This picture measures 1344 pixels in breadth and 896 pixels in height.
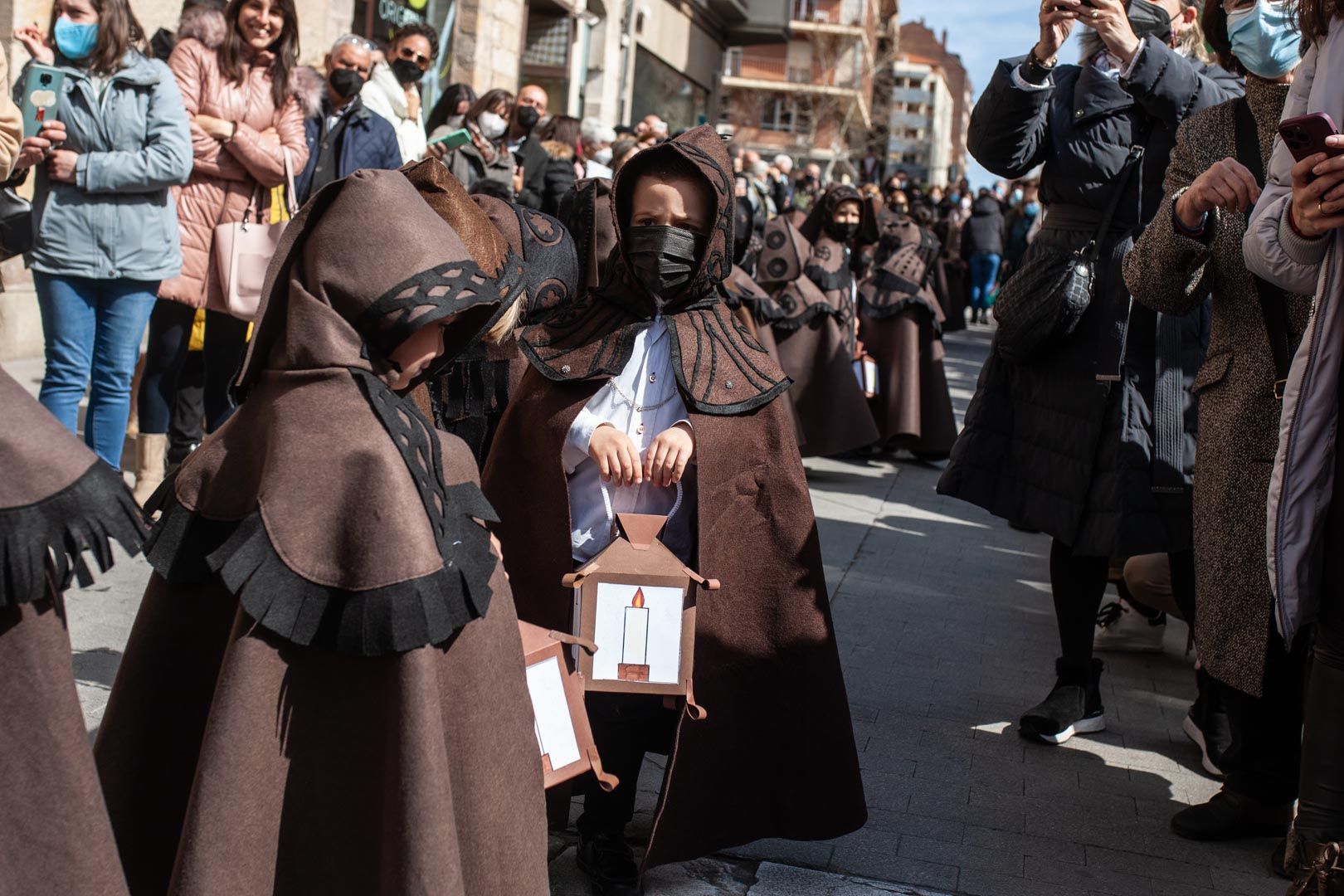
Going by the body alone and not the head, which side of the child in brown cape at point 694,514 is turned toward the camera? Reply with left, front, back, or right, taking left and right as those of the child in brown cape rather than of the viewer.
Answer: front

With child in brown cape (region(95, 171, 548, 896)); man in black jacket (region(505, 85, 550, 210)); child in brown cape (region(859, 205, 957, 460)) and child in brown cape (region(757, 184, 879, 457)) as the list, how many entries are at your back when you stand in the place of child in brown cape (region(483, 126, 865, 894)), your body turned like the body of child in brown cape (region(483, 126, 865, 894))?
3

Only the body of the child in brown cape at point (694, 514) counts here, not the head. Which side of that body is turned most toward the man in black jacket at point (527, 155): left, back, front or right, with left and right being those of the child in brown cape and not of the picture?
back

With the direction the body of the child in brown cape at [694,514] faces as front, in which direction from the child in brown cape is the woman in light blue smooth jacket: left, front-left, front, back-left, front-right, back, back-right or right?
back-right

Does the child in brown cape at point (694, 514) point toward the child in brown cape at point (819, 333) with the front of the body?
no

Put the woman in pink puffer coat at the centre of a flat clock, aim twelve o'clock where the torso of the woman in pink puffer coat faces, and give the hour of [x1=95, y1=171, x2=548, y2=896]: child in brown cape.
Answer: The child in brown cape is roughly at 12 o'clock from the woman in pink puffer coat.

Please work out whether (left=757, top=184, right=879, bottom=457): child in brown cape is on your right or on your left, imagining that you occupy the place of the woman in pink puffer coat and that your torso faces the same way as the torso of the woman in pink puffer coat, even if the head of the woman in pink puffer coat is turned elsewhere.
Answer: on your left

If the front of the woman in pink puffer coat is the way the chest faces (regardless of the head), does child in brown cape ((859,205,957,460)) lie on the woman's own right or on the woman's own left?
on the woman's own left

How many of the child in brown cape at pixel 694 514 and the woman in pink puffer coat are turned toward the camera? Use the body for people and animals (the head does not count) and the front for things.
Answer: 2

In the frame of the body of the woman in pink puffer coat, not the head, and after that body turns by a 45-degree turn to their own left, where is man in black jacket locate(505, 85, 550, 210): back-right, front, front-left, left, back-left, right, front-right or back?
left

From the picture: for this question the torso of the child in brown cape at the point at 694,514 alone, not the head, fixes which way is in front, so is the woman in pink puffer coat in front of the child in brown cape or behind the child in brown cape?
behind

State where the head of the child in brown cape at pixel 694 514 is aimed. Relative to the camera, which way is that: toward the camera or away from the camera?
toward the camera

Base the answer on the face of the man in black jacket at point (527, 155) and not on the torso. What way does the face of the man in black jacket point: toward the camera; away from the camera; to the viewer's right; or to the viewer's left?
toward the camera

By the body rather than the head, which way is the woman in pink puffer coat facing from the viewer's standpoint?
toward the camera

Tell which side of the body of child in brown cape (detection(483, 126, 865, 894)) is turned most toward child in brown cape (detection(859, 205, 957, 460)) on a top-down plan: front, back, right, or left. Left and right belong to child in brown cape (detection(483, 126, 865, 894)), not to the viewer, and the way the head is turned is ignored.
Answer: back

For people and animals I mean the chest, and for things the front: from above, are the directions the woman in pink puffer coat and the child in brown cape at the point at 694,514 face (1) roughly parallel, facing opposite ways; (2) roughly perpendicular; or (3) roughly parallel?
roughly parallel
